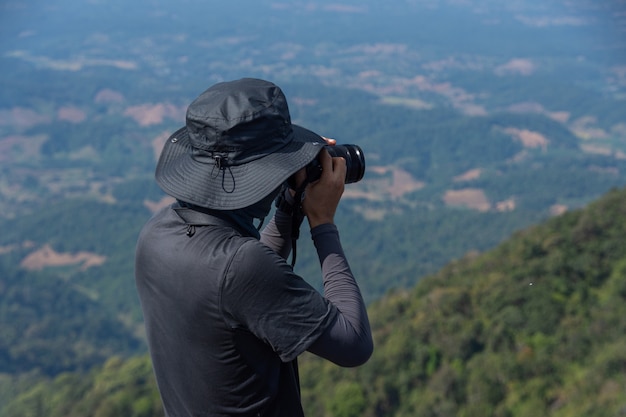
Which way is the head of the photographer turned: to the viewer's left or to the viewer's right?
to the viewer's right

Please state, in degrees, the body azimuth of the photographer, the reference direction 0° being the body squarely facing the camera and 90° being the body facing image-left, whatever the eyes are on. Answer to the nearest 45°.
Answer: approximately 225°
